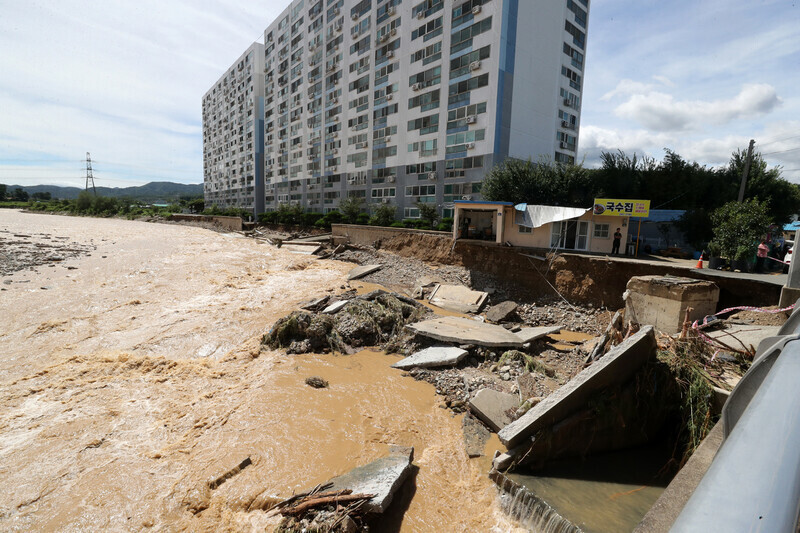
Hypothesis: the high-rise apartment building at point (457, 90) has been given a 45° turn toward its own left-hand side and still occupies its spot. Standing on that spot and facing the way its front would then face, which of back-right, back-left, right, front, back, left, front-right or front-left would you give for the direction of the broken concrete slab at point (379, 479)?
front

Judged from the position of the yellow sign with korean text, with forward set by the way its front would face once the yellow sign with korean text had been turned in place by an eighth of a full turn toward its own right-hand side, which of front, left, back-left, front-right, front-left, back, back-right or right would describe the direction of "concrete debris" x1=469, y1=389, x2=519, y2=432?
front-left

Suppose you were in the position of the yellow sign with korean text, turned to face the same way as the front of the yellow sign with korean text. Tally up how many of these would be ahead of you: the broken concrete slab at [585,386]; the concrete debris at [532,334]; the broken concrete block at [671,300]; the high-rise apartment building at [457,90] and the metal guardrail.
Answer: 4

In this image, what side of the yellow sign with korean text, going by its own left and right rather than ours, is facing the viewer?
front

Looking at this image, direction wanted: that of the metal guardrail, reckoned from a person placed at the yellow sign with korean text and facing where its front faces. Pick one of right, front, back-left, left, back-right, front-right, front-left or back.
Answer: front

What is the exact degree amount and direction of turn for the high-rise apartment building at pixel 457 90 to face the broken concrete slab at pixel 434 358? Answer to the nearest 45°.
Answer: approximately 45° to its left

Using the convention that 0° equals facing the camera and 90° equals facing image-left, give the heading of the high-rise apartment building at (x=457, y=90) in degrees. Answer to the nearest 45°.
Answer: approximately 45°

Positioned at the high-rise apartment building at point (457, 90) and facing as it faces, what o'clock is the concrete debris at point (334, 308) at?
The concrete debris is roughly at 11 o'clock from the high-rise apartment building.

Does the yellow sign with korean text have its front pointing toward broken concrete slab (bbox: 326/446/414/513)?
yes

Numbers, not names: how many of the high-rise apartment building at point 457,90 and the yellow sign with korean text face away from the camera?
0

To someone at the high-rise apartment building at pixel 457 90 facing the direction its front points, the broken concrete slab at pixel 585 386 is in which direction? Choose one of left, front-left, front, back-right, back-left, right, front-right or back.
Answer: front-left

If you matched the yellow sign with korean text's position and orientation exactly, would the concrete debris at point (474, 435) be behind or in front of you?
in front

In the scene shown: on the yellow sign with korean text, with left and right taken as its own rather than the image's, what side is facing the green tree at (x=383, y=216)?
right
